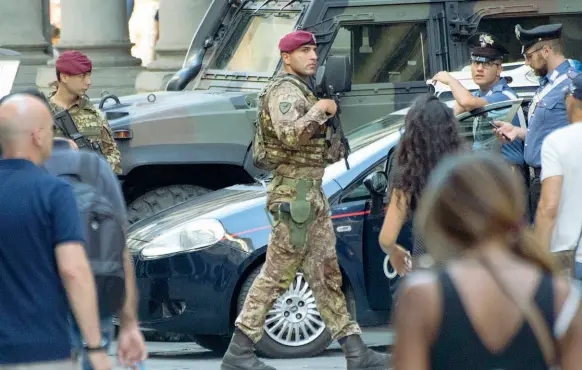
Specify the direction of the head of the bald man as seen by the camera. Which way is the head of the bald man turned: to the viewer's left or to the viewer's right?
to the viewer's right

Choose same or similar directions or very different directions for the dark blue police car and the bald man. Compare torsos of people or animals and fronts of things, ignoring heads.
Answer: very different directions

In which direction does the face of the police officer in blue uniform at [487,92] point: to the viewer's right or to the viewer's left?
to the viewer's left

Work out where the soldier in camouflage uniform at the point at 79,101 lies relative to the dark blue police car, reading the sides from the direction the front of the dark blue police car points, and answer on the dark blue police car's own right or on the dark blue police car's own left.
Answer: on the dark blue police car's own right

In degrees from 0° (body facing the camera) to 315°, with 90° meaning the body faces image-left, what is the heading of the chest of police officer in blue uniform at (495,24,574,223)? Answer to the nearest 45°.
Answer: approximately 90°

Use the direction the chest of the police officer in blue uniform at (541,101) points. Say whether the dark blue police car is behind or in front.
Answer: in front

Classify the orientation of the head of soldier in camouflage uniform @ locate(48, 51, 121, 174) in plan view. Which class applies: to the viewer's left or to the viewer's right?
to the viewer's right

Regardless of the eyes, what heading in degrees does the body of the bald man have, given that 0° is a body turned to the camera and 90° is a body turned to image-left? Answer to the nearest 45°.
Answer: approximately 225°

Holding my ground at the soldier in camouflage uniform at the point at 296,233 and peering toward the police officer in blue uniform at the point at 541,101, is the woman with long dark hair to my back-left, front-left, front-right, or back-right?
front-right

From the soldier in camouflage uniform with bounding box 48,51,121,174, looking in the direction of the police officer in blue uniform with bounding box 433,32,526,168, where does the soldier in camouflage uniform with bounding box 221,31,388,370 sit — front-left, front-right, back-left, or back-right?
front-right

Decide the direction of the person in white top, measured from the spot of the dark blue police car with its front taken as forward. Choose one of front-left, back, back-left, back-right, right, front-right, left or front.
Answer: left

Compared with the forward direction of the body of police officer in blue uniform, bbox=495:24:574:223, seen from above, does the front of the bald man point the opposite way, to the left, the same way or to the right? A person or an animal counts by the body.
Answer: to the right

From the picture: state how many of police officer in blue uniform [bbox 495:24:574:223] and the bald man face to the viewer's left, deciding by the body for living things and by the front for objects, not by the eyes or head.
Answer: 1

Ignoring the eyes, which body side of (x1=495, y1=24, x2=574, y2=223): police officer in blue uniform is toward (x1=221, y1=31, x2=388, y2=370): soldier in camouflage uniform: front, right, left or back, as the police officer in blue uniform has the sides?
front
